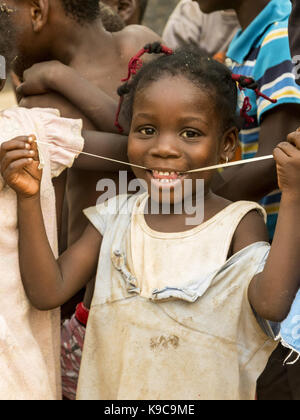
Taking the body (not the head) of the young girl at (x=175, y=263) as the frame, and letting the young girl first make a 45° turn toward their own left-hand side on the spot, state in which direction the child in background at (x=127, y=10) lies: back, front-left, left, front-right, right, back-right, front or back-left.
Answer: back-left

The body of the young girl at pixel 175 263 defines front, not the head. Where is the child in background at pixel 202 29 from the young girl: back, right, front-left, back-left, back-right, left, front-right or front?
back

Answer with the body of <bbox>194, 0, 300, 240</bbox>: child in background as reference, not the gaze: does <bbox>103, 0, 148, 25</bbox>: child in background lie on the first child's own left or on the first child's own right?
on the first child's own right

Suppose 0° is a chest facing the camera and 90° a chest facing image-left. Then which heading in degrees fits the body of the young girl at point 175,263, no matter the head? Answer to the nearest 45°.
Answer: approximately 0°
